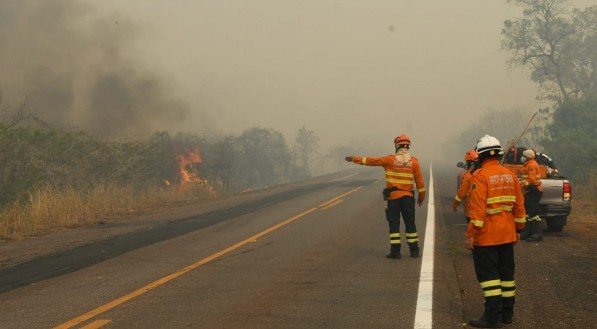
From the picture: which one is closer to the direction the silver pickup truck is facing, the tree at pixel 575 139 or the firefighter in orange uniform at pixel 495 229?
the tree

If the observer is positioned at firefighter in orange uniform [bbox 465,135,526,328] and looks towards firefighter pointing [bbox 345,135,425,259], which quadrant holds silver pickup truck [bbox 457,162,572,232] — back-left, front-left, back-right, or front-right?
front-right

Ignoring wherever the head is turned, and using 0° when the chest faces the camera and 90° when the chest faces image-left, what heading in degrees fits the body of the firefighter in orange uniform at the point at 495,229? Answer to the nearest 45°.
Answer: approximately 135°

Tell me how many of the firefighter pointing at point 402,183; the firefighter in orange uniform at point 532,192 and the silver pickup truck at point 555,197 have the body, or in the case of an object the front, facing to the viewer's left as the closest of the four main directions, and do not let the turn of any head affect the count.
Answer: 1

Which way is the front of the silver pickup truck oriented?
away from the camera

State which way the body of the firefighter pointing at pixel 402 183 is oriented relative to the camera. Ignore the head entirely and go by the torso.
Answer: away from the camera

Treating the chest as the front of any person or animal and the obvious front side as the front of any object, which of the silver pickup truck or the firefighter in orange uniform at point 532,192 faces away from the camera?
the silver pickup truck

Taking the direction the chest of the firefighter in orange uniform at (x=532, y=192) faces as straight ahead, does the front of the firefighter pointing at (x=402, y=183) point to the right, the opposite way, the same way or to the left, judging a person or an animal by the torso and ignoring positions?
to the right

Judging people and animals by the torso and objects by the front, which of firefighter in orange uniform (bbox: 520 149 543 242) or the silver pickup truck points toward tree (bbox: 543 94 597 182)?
the silver pickup truck

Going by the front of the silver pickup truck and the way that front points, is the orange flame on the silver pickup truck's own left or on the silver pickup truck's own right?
on the silver pickup truck's own left

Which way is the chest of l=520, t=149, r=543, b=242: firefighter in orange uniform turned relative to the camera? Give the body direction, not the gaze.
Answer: to the viewer's left

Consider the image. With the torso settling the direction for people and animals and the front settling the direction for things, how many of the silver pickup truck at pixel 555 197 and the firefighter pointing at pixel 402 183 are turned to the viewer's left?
0

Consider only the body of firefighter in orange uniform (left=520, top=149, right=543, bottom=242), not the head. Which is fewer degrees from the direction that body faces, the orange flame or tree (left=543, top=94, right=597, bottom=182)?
the orange flame

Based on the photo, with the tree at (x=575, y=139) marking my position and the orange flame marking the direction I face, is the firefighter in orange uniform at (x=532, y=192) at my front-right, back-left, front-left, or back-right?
front-left

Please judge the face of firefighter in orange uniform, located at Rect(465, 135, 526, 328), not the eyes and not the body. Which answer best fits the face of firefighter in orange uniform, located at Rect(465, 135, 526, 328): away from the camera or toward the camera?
away from the camera

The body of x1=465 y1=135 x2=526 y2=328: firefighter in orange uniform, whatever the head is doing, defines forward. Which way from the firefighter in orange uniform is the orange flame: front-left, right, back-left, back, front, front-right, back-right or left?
front

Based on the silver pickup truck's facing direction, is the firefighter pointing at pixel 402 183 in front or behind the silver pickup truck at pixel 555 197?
behind
